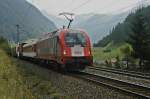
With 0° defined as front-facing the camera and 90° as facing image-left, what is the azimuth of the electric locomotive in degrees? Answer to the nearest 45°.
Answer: approximately 315°
